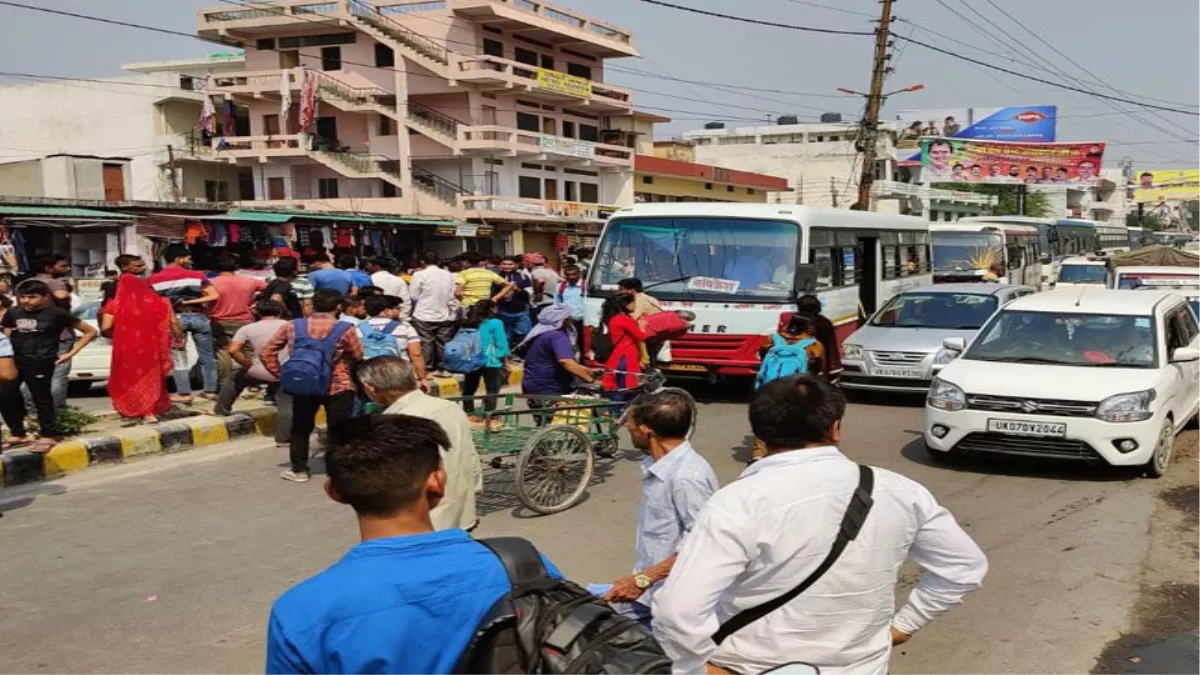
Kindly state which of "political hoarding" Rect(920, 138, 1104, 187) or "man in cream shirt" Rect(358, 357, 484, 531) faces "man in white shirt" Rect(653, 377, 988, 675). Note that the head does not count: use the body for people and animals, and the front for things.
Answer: the political hoarding

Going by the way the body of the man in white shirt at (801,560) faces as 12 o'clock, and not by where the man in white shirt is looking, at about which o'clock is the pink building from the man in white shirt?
The pink building is roughly at 11 o'clock from the man in white shirt.

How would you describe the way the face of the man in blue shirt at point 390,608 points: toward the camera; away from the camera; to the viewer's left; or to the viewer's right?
away from the camera

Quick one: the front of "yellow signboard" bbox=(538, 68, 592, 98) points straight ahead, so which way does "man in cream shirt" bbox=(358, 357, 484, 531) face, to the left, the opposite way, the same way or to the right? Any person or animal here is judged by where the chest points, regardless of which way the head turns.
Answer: the opposite way

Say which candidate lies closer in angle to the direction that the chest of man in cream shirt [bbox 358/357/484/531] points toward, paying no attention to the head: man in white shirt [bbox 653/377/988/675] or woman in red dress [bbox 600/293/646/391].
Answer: the woman in red dress

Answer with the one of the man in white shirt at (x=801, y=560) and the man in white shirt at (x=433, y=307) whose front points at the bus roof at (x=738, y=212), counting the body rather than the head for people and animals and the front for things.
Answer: the man in white shirt at (x=801, y=560)

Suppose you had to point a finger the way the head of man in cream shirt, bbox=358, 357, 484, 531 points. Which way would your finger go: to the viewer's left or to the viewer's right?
to the viewer's left

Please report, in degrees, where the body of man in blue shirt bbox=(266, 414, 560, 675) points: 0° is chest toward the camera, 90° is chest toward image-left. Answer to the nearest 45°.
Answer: approximately 180°

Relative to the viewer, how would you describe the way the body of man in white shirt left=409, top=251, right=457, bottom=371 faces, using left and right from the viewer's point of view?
facing away from the viewer

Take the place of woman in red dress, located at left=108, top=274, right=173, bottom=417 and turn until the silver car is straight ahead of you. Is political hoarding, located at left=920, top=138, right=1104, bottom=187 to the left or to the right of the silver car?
left

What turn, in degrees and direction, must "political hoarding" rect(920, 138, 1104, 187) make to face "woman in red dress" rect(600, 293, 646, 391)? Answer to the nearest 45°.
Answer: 0° — it already faces them

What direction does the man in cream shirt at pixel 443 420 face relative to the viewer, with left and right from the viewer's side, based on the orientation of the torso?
facing away from the viewer and to the left of the viewer

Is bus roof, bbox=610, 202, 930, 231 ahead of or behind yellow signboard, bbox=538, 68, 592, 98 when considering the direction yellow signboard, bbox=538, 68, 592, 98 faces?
ahead
